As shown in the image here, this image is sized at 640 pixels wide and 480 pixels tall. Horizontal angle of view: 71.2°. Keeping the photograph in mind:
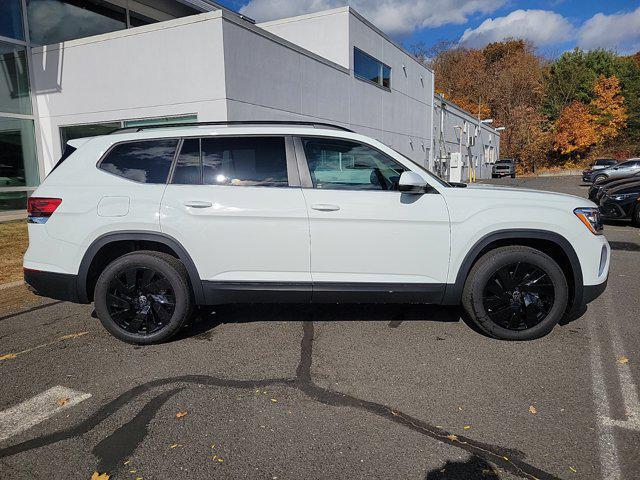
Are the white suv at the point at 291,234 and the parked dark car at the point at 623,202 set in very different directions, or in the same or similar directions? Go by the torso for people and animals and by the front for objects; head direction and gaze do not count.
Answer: very different directions

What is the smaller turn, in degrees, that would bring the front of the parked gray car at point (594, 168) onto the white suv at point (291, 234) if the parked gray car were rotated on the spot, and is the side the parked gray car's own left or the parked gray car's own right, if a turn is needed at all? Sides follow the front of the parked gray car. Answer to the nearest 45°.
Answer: approximately 45° to the parked gray car's own left

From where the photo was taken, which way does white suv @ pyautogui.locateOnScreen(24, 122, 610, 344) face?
to the viewer's right

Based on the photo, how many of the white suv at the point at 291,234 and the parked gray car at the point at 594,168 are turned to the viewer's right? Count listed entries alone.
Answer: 1

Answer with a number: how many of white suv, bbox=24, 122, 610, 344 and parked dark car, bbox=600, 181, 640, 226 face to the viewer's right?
1

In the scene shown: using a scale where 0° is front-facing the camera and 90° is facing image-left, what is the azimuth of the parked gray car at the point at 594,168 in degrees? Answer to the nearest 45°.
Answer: approximately 45°

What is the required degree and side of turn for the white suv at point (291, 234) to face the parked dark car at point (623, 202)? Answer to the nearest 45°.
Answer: approximately 45° to its left

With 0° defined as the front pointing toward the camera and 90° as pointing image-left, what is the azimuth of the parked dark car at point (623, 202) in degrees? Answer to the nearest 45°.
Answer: approximately 45°

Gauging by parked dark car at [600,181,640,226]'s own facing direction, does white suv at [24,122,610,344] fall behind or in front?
in front

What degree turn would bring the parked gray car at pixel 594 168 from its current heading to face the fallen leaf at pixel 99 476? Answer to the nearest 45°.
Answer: approximately 45° to its left

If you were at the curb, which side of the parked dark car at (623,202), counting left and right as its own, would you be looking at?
front

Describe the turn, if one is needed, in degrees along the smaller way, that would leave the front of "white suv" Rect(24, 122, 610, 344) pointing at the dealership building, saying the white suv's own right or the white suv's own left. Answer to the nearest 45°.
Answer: approximately 135° to the white suv's own left

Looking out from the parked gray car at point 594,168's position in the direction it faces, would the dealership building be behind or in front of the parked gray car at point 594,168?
in front

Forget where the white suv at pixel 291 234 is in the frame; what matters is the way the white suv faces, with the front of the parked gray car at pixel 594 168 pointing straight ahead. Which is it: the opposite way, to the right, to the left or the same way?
the opposite way
